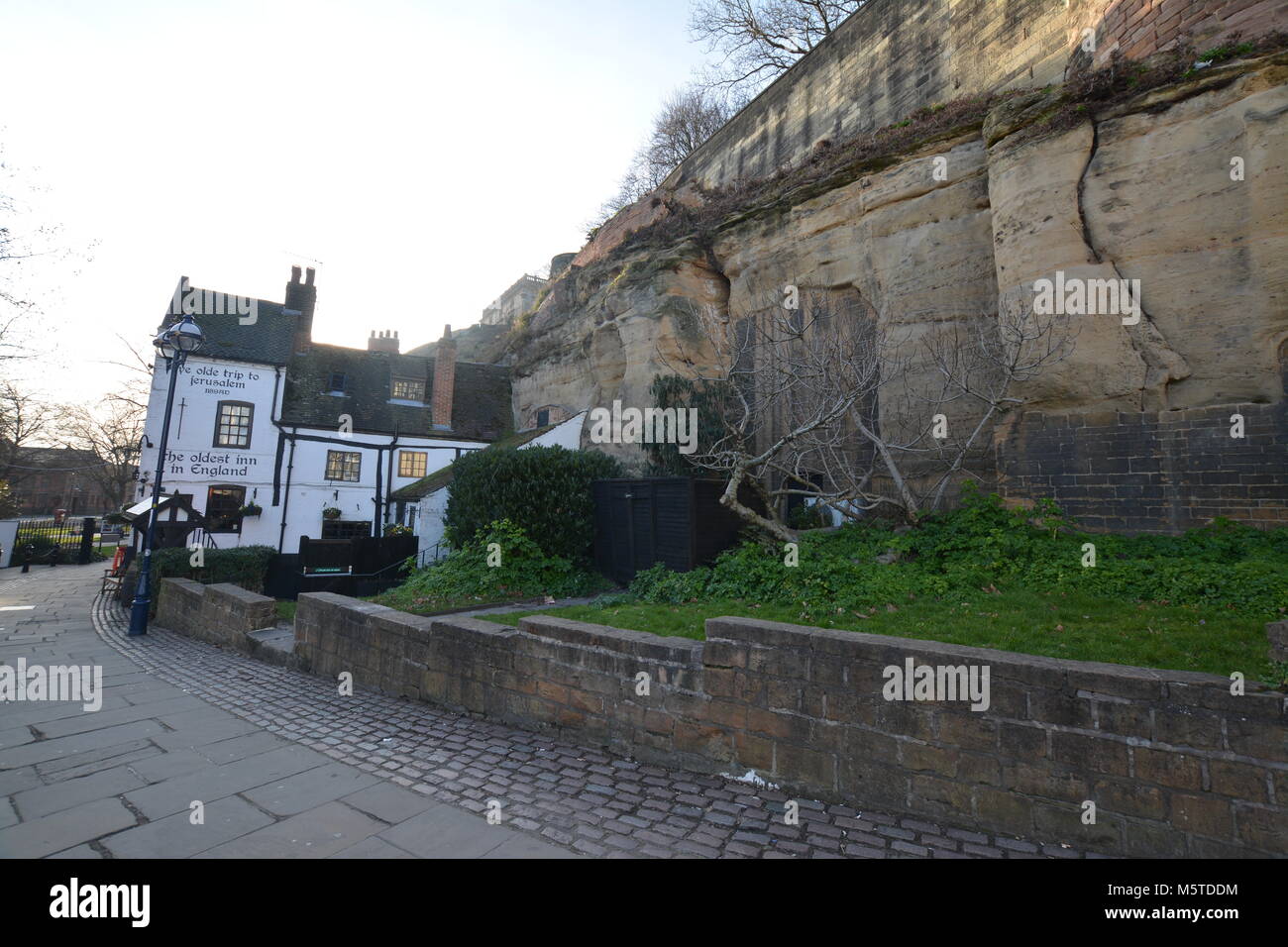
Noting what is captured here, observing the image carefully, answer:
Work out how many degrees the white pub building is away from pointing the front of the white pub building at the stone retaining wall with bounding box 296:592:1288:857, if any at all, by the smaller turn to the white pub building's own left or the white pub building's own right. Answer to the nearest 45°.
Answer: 0° — it already faces it

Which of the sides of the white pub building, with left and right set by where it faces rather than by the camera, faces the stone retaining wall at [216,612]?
front

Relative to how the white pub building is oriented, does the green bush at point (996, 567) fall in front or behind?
in front

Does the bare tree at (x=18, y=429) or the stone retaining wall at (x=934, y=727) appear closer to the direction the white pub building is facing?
the stone retaining wall

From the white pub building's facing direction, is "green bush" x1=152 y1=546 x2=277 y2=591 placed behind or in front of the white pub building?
in front

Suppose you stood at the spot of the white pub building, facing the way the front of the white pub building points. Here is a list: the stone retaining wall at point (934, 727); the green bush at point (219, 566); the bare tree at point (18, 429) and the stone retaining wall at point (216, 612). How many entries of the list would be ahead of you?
3

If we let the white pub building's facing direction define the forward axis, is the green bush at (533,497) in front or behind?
in front

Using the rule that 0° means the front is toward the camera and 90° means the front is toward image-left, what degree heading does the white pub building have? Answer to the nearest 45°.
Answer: approximately 0°
